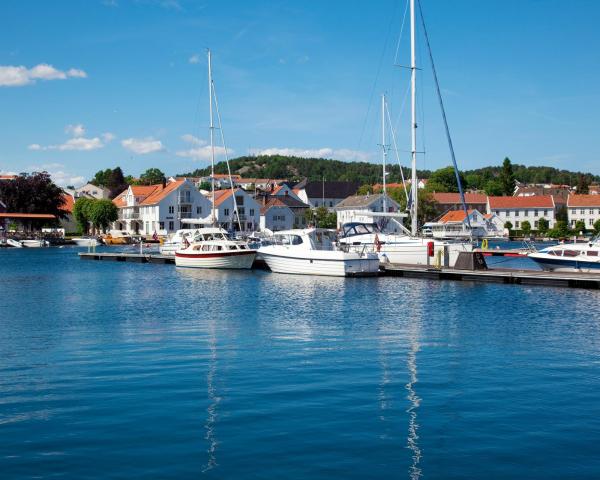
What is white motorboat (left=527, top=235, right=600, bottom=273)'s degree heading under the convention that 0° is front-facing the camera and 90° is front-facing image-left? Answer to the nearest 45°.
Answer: approximately 90°

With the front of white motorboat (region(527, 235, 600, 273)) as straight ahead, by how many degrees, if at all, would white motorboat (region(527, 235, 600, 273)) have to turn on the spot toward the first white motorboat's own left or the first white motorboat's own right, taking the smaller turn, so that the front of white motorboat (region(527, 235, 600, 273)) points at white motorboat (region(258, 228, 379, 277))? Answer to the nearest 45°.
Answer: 0° — it already faces it
